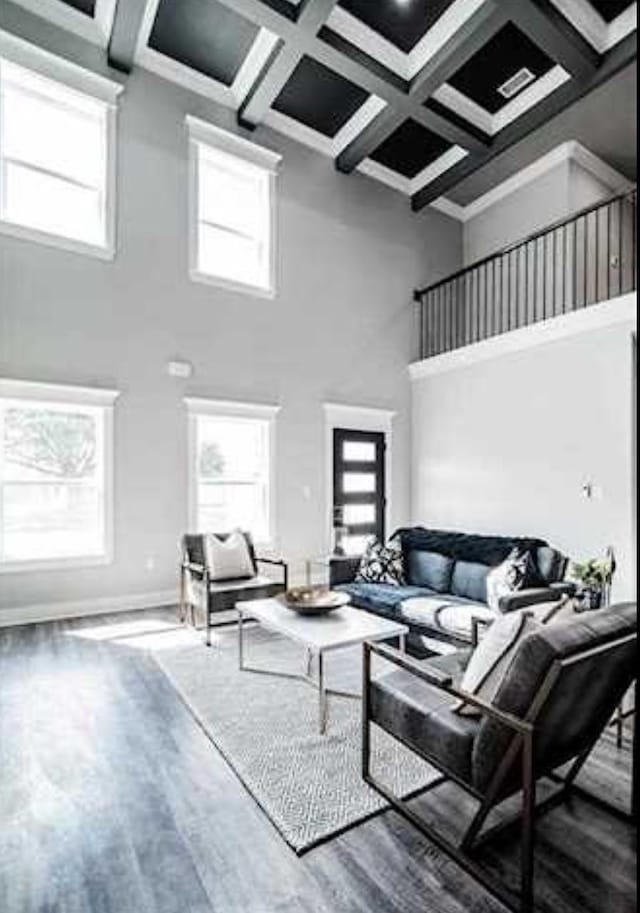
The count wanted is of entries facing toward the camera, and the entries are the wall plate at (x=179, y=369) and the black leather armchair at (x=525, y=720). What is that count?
1

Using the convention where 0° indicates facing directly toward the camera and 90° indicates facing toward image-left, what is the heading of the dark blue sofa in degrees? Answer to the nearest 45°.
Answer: approximately 45°

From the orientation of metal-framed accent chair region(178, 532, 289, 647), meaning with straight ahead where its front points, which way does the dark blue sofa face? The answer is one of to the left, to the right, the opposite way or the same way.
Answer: to the right

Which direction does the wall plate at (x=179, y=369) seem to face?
toward the camera

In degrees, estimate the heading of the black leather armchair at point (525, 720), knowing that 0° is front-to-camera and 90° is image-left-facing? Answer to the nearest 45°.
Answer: approximately 135°

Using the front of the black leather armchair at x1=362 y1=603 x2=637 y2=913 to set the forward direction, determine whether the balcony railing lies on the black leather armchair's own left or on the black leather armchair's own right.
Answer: on the black leather armchair's own right

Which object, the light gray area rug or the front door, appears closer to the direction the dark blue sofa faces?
the light gray area rug

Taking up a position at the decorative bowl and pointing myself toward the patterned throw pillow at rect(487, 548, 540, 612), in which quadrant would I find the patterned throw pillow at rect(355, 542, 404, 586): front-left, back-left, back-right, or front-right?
front-left

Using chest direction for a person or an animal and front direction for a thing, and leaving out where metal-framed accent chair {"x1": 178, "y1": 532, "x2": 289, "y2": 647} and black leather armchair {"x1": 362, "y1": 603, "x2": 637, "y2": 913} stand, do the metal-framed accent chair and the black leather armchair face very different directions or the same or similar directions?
very different directions

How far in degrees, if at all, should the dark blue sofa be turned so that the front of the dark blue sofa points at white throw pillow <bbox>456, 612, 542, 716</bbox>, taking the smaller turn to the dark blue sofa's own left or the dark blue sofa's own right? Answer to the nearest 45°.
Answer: approximately 45° to the dark blue sofa's own left

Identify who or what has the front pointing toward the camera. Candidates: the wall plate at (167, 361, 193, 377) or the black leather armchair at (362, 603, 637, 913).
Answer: the wall plate
